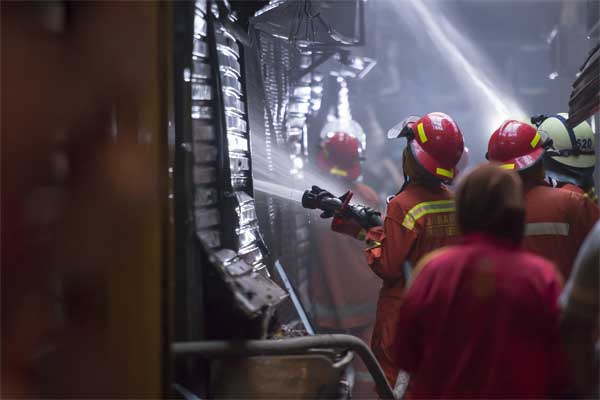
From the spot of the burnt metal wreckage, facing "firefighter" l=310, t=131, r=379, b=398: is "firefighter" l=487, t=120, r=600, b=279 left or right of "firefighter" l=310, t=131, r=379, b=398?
right

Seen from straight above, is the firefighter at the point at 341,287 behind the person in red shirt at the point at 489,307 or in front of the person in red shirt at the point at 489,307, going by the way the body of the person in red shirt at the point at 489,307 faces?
in front

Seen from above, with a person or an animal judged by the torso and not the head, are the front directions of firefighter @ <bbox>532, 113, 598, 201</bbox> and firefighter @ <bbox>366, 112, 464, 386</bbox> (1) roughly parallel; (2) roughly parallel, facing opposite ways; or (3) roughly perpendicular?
roughly parallel

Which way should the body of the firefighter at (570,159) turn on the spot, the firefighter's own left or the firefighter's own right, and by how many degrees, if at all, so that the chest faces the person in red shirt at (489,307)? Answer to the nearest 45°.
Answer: approximately 135° to the firefighter's own left

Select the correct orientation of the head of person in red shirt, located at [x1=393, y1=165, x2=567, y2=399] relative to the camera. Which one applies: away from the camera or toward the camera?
away from the camera

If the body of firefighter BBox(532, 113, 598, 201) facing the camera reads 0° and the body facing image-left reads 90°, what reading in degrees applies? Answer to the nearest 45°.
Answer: approximately 135°

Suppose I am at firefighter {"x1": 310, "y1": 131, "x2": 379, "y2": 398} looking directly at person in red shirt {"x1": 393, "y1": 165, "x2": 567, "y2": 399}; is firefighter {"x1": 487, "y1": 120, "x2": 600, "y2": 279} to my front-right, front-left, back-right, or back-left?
front-left

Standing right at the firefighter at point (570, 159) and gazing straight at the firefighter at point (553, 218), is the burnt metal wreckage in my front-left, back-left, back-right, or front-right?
front-right

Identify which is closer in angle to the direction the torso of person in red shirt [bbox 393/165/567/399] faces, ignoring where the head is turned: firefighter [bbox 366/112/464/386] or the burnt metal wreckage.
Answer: the firefighter

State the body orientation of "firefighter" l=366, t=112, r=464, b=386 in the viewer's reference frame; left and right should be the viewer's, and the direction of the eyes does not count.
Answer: facing away from the viewer and to the left of the viewer

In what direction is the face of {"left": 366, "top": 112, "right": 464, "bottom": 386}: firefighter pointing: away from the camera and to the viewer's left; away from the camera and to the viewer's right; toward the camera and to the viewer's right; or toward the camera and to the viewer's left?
away from the camera and to the viewer's left

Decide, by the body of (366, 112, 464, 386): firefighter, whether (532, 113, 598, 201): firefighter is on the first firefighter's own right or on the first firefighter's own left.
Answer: on the first firefighter's own right

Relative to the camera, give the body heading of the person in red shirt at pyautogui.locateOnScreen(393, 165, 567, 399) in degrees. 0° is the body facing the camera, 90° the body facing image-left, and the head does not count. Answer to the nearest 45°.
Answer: approximately 180°
